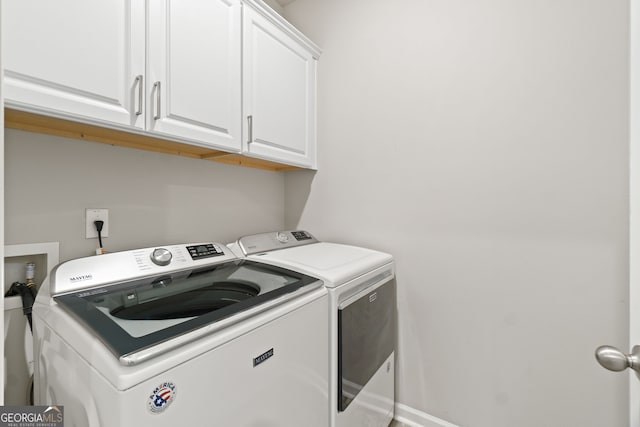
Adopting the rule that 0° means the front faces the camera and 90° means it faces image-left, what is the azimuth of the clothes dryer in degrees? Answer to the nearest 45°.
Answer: approximately 315°

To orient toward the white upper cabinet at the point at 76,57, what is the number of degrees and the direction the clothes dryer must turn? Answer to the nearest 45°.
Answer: approximately 90° to its right

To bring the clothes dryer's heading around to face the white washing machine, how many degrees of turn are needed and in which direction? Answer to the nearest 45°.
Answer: approximately 90° to its right

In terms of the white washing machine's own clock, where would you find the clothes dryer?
The clothes dryer is roughly at 10 o'clock from the white washing machine.
